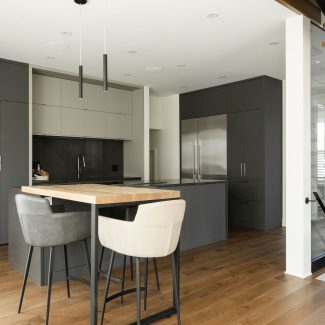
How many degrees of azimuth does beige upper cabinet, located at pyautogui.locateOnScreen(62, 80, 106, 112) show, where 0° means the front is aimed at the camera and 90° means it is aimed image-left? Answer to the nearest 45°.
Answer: approximately 315°

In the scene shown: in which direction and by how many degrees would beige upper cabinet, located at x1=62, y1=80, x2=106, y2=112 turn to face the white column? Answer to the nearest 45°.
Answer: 0° — it already faces it

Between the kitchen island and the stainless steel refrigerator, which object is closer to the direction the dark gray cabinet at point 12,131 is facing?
the kitchen island

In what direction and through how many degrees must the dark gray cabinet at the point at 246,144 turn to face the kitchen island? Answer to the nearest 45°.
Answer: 0° — it already faces it

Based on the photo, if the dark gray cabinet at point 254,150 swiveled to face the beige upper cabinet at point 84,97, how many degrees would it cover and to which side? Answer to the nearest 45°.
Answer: approximately 45° to its right
